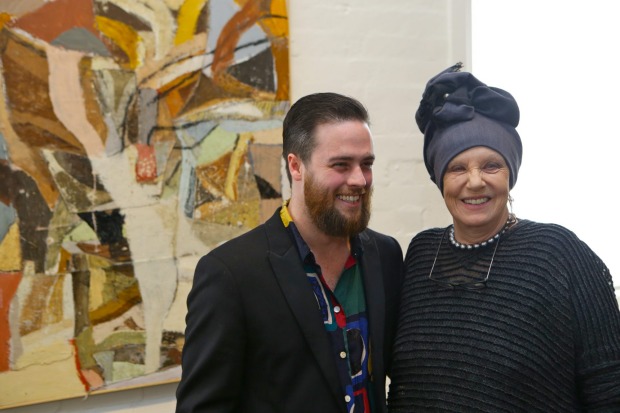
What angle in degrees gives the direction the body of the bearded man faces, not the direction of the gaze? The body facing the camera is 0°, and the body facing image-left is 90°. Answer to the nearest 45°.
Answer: approximately 315°

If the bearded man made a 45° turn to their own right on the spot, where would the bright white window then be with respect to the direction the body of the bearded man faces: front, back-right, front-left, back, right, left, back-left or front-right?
back-left
